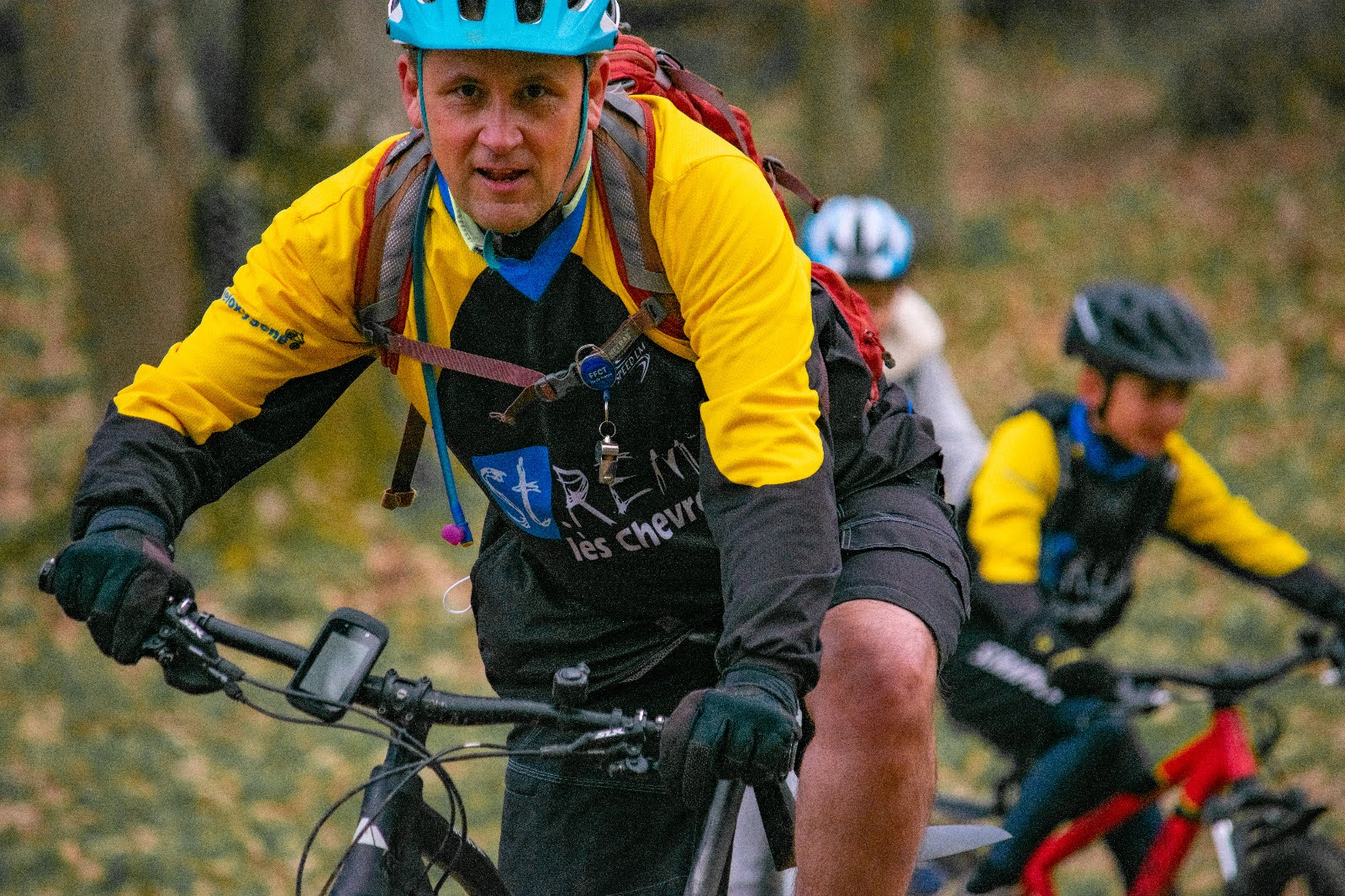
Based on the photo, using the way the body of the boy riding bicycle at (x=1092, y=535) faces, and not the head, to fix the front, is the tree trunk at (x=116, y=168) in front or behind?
behind

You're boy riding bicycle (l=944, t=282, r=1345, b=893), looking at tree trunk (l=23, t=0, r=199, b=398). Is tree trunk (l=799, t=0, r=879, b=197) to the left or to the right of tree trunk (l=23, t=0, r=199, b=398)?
right

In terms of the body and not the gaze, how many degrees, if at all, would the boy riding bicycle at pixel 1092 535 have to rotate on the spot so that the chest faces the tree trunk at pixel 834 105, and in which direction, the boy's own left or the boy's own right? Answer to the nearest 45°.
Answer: approximately 135° to the boy's own left

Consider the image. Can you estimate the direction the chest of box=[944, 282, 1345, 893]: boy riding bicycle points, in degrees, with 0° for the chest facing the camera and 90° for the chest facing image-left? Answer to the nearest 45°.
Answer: approximately 315°

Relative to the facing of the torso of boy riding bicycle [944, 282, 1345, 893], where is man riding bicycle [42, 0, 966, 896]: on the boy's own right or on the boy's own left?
on the boy's own right
